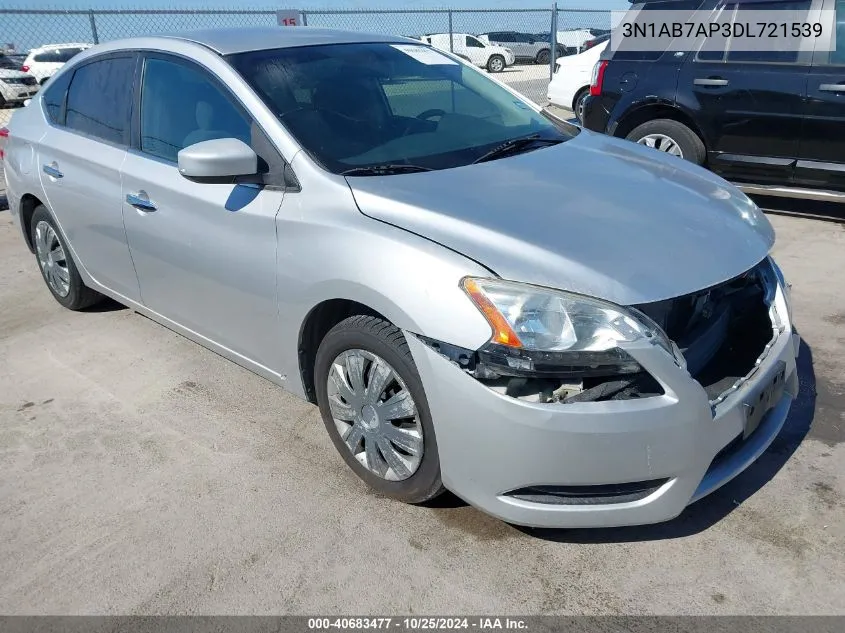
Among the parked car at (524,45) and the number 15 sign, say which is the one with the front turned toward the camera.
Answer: the number 15 sign

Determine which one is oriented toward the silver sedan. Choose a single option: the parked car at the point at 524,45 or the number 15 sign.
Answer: the number 15 sign

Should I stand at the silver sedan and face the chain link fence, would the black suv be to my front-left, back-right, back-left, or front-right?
front-right

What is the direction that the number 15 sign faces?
toward the camera

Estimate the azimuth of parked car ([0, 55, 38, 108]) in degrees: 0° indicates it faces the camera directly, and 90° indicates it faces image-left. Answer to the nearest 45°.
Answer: approximately 315°

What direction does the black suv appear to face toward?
to the viewer's right

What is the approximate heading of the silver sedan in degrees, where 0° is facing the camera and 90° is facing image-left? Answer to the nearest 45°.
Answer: approximately 315°

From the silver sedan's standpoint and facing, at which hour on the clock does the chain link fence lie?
The chain link fence is roughly at 7 o'clock from the silver sedan.

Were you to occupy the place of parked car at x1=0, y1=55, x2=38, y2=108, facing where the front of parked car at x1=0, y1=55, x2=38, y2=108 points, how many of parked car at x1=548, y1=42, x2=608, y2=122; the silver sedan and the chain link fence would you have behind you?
0

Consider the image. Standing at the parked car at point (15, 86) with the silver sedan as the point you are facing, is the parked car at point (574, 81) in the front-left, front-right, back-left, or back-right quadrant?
front-left

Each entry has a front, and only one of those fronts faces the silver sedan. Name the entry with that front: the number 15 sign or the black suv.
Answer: the number 15 sign

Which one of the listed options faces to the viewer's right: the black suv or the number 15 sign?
the black suv

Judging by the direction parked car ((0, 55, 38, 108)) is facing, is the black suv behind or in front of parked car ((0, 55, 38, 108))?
in front
